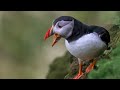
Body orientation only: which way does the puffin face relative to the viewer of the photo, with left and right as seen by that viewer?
facing the viewer and to the left of the viewer
